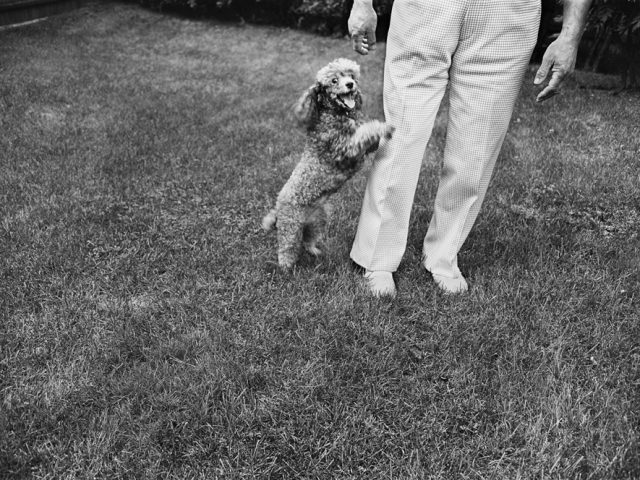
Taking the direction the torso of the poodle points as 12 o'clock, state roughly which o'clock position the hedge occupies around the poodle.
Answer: The hedge is roughly at 9 o'clock from the poodle.

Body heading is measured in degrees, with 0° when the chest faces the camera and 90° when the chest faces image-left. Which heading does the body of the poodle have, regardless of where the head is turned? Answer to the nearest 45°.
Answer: approximately 270°
